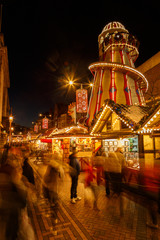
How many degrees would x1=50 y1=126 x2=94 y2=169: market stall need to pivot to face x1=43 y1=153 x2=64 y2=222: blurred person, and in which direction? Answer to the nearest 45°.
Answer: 0° — it already faces them

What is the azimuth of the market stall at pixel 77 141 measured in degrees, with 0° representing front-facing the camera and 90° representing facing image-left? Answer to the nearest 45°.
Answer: approximately 0°

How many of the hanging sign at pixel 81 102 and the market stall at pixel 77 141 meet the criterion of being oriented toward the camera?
2

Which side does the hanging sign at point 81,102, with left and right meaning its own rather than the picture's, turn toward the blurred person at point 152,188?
front

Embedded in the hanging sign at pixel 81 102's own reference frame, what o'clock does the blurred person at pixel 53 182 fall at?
The blurred person is roughly at 12 o'clock from the hanging sign.
